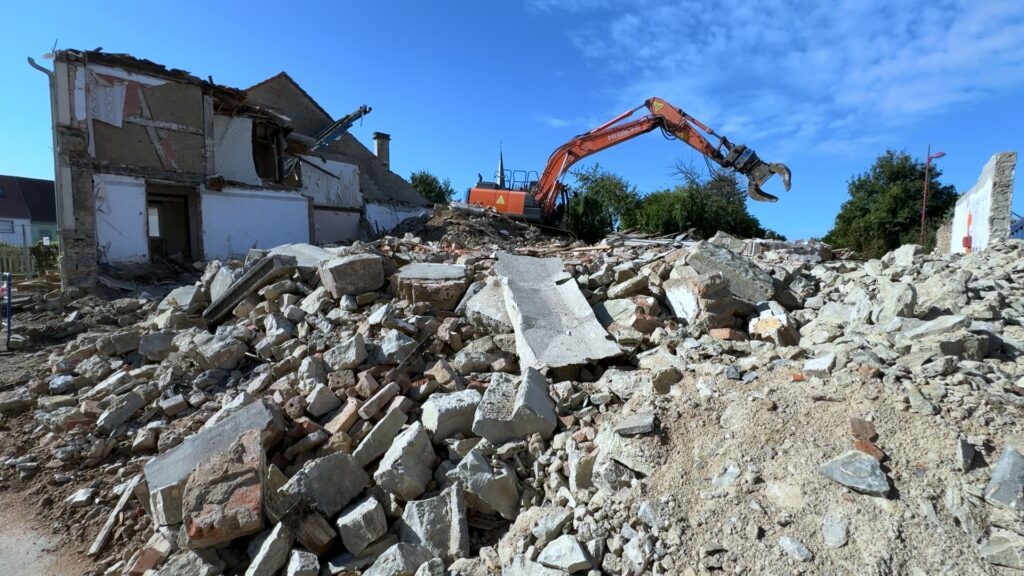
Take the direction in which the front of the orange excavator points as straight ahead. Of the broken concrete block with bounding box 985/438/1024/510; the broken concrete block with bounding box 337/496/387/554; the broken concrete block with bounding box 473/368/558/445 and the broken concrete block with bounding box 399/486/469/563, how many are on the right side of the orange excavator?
4

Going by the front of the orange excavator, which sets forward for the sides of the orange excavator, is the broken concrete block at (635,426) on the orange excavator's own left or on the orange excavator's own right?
on the orange excavator's own right

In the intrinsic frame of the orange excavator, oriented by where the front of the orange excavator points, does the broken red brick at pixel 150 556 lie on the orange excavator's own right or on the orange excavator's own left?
on the orange excavator's own right

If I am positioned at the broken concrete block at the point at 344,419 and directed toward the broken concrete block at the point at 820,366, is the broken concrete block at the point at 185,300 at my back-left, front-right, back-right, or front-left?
back-left

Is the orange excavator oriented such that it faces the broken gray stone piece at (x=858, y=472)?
no

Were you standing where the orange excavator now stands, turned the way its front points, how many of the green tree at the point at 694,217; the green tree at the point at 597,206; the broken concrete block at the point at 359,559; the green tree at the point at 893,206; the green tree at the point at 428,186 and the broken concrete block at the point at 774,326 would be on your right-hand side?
2

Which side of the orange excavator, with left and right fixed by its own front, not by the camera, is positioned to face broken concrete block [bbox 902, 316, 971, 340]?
right

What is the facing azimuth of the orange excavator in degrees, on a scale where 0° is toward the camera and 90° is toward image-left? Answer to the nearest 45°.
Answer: approximately 270°

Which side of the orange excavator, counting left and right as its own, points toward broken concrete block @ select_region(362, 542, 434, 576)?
right

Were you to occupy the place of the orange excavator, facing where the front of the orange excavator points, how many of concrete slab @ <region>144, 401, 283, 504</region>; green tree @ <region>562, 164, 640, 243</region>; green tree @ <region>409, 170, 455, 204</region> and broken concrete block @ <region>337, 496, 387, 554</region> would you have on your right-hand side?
2

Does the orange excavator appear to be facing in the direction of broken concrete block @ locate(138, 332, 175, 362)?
no

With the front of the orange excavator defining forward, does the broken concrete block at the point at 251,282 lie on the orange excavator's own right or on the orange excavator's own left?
on the orange excavator's own right

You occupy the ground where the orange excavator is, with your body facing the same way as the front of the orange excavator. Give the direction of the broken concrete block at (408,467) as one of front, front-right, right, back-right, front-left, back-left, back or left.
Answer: right

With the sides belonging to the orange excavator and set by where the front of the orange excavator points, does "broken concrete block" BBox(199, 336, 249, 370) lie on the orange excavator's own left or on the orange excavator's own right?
on the orange excavator's own right

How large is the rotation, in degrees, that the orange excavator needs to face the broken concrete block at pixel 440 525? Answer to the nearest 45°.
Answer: approximately 90° to its right

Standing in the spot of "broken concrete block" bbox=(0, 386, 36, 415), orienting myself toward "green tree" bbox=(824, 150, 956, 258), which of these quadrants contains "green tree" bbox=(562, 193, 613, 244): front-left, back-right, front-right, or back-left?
front-left

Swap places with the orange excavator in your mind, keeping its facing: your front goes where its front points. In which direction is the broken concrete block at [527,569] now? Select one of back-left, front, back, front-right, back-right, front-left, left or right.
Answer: right

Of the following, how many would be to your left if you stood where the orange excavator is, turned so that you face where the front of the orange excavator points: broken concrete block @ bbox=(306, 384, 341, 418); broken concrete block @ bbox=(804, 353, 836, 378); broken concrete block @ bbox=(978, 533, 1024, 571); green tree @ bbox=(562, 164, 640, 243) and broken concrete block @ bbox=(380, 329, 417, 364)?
1

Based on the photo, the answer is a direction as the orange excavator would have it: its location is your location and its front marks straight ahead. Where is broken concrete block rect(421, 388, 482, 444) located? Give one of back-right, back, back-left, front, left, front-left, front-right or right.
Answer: right

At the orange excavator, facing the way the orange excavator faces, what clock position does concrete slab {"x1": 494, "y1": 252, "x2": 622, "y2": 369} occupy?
The concrete slab is roughly at 3 o'clock from the orange excavator.

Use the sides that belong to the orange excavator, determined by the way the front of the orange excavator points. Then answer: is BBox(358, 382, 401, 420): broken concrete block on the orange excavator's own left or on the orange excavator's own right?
on the orange excavator's own right

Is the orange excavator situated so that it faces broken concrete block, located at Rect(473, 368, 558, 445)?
no

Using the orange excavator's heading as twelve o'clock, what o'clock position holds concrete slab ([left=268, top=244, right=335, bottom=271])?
The concrete slab is roughly at 4 o'clock from the orange excavator.
